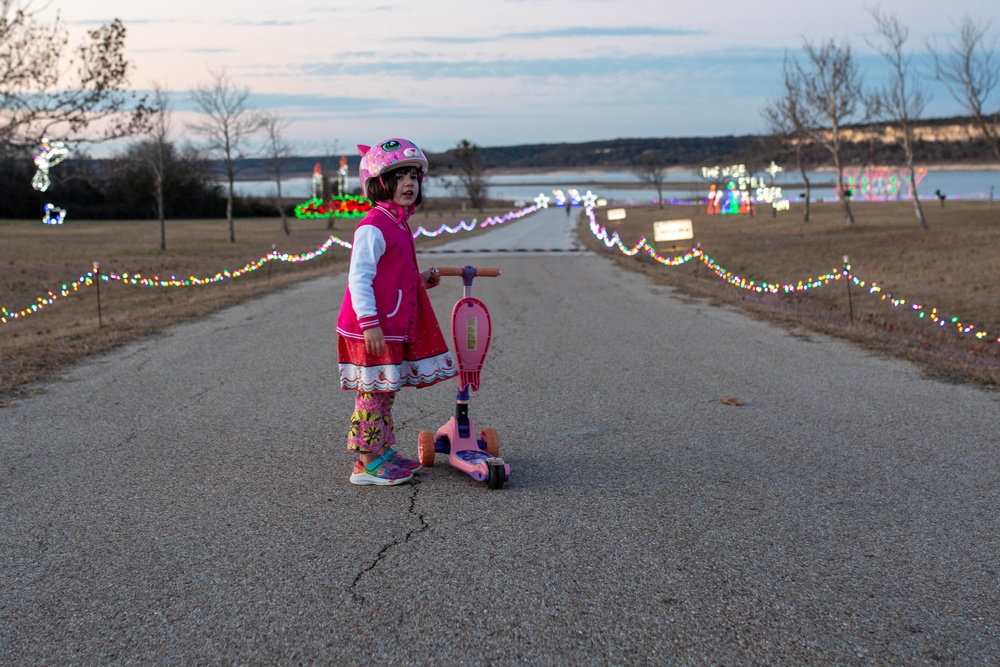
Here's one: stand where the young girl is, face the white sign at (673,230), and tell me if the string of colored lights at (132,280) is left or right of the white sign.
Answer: left

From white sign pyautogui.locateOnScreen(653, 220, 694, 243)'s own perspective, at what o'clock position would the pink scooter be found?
The pink scooter is roughly at 12 o'clock from the white sign.

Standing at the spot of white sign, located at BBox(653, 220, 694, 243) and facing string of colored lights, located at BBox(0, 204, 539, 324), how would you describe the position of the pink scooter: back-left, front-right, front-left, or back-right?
front-left

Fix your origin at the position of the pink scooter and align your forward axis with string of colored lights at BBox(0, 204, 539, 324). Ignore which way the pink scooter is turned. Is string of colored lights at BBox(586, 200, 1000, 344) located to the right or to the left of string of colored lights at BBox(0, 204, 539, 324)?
right

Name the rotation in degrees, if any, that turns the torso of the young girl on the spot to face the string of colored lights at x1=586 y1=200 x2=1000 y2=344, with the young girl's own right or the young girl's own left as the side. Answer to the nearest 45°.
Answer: approximately 45° to the young girl's own left

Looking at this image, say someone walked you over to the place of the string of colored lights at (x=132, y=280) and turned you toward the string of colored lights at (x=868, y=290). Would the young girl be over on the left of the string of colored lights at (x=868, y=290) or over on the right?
right

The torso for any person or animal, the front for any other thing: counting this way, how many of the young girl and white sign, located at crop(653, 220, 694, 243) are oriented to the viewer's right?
1

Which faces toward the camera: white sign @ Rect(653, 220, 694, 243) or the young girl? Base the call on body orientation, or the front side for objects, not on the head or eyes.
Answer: the white sign

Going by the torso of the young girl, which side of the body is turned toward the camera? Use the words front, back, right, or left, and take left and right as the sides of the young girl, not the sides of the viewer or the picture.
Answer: right

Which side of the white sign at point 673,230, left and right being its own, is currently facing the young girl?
front

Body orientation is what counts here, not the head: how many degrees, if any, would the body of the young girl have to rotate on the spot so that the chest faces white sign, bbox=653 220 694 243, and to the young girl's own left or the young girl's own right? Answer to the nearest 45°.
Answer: approximately 90° to the young girl's own left

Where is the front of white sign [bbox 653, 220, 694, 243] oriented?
toward the camera

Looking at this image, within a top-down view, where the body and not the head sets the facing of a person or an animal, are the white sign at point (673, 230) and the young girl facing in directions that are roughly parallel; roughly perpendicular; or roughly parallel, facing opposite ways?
roughly perpendicular

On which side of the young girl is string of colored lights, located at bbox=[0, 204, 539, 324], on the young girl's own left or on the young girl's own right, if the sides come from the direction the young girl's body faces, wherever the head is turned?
on the young girl's own left
